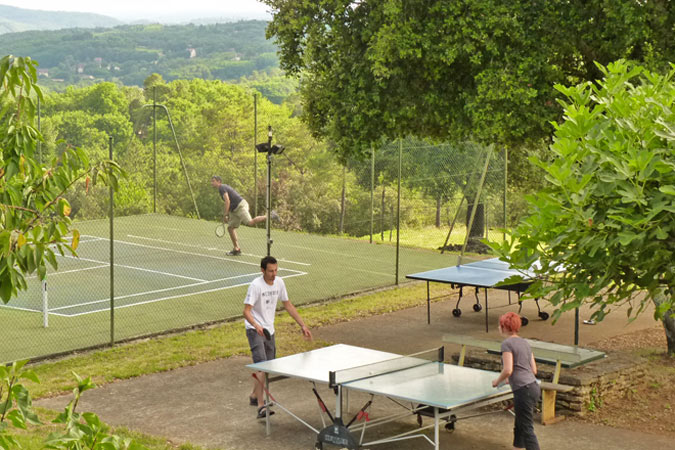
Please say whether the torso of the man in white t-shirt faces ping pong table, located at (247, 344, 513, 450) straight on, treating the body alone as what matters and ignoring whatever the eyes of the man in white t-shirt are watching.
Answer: yes

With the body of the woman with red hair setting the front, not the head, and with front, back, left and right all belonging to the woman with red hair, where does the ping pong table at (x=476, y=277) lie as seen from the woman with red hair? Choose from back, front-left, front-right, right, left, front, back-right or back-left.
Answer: front-right

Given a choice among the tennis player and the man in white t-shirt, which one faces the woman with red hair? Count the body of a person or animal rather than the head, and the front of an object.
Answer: the man in white t-shirt

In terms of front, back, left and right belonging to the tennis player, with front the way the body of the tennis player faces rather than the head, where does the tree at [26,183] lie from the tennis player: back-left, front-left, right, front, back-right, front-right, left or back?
left

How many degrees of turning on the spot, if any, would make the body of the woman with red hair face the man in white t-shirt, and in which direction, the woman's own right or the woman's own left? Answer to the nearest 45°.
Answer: approximately 45° to the woman's own left

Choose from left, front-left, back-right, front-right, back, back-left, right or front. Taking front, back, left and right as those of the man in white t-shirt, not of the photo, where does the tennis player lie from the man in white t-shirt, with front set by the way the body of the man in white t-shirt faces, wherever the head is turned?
back-left

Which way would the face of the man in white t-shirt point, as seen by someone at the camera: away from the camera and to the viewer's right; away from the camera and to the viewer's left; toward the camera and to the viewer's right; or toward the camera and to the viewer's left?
toward the camera and to the viewer's right

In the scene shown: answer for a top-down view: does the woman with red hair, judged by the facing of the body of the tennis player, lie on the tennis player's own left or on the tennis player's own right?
on the tennis player's own left

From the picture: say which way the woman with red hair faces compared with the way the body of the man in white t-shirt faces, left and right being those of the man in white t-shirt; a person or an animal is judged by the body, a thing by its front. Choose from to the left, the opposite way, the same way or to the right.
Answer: the opposite way

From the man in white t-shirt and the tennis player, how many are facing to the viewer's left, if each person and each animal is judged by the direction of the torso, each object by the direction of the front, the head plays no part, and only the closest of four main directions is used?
1

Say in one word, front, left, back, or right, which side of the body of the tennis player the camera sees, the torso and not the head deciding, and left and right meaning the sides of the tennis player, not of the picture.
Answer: left

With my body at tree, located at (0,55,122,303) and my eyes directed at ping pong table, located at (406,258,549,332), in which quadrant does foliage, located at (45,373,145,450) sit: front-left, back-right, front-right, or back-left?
back-right

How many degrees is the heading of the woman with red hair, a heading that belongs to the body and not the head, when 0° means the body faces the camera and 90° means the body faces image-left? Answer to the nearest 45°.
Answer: approximately 135°

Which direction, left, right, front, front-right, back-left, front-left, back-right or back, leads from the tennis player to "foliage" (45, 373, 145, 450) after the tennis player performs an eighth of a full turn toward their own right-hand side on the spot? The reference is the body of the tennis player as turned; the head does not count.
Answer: back-left

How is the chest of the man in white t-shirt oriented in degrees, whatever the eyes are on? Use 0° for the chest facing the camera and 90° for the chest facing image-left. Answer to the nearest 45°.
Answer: approximately 315°
